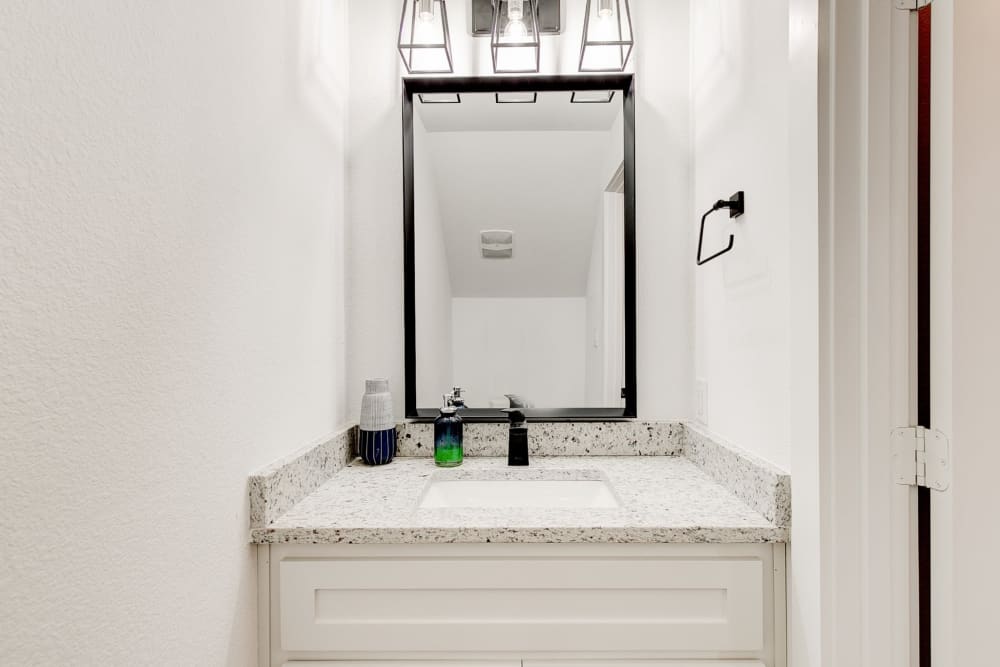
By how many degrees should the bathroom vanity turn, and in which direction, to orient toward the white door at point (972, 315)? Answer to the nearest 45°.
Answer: approximately 90° to its left

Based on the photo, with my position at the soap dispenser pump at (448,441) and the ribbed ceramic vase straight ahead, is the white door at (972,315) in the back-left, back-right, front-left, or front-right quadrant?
back-left

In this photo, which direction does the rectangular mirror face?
toward the camera

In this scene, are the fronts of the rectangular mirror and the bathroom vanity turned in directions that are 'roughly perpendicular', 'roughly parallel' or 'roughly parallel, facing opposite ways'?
roughly parallel

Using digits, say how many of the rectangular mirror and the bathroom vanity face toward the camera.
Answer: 2

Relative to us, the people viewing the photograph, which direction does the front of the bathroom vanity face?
facing the viewer
